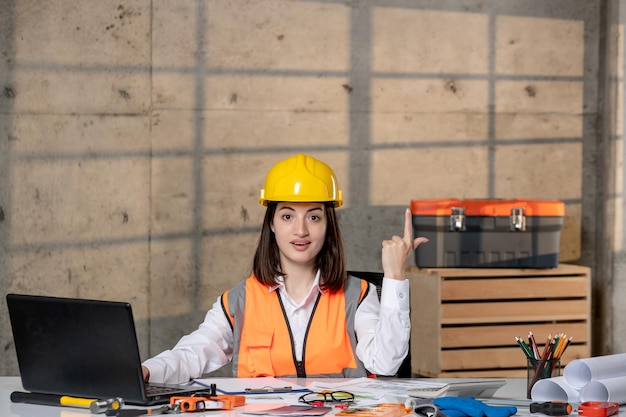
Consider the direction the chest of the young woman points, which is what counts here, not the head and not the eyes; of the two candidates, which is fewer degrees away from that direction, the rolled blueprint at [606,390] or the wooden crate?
the rolled blueprint

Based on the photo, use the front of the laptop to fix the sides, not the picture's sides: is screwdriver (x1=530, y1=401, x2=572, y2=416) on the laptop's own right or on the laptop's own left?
on the laptop's own right

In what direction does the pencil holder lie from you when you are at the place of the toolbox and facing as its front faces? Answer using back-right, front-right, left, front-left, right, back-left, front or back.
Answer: front

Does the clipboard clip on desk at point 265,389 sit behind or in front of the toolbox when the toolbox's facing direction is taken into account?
in front

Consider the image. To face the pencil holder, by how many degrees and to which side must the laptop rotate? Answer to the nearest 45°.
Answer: approximately 45° to its right

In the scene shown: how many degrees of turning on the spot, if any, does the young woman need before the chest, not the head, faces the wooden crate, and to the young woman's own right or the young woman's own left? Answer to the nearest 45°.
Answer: approximately 135° to the young woman's own left

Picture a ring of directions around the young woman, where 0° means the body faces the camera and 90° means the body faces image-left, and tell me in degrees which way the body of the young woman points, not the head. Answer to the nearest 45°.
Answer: approximately 0°

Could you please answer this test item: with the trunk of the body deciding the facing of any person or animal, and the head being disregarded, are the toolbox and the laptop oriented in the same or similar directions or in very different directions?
very different directions

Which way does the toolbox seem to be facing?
toward the camera

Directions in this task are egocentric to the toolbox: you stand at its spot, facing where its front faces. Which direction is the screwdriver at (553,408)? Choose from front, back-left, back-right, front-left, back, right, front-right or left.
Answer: front

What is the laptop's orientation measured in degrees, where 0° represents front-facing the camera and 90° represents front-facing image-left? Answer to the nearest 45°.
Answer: approximately 225°

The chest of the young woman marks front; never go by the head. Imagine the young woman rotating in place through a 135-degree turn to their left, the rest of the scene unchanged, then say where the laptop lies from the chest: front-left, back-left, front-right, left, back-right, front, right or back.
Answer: back

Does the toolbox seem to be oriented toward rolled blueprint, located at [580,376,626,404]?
yes

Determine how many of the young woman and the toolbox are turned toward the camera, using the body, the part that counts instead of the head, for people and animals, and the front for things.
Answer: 2
